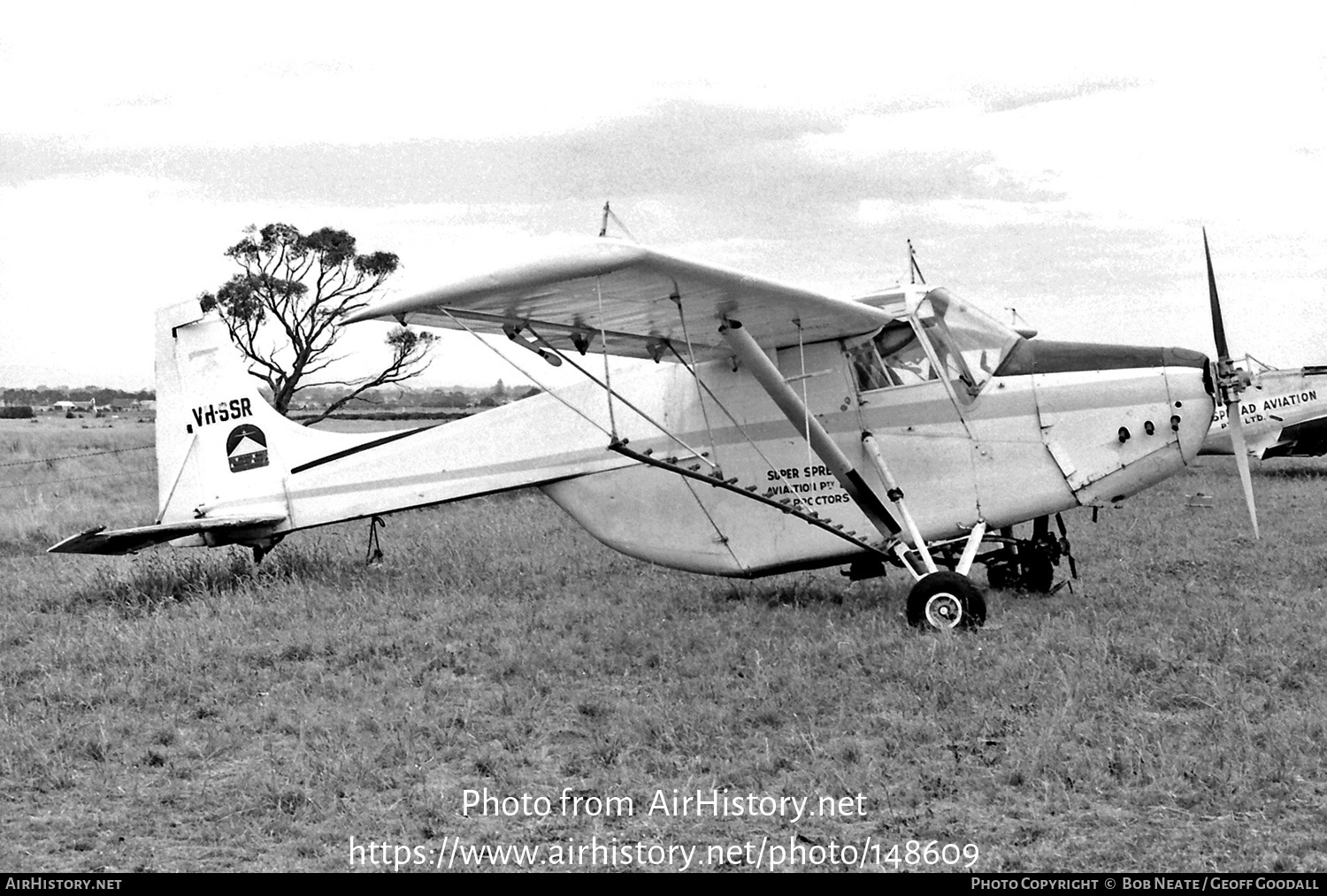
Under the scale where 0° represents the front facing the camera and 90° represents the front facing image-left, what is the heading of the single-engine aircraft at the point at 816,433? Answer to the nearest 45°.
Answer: approximately 315°

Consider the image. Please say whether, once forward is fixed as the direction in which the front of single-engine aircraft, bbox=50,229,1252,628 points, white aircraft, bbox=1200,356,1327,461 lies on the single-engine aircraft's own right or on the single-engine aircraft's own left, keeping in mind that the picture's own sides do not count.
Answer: on the single-engine aircraft's own left
